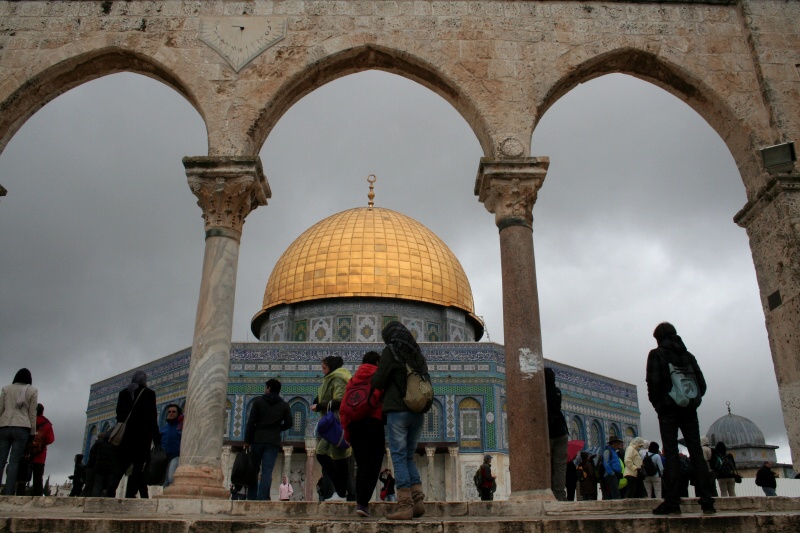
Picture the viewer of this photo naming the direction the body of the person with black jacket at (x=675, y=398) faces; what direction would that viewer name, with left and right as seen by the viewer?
facing away from the viewer and to the left of the viewer

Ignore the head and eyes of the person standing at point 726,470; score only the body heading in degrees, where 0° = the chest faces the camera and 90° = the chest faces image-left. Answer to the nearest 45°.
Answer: approximately 135°

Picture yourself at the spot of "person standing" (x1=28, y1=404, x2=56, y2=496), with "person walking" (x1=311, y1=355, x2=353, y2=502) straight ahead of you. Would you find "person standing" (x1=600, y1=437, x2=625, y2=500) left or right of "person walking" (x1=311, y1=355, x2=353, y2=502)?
left

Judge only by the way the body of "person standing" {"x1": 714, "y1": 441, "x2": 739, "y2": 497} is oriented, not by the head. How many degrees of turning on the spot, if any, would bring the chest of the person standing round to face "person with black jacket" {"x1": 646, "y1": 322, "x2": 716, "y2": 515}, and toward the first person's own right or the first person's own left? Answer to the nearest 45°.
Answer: approximately 135° to the first person's own left

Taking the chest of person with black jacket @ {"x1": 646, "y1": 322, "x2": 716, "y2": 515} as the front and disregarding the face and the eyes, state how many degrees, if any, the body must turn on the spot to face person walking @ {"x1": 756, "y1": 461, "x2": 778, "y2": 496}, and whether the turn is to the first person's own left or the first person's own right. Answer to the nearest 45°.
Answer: approximately 45° to the first person's own right
